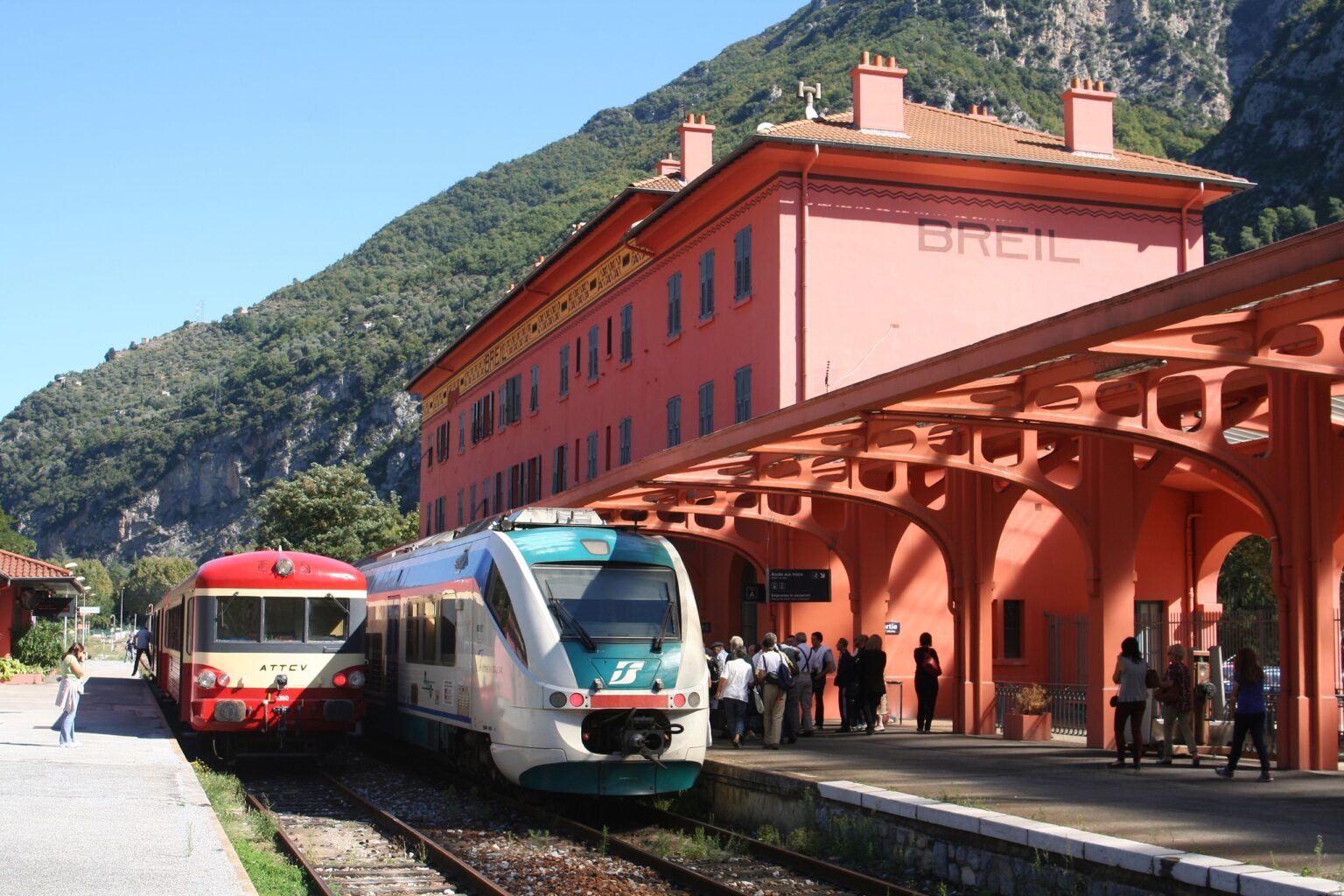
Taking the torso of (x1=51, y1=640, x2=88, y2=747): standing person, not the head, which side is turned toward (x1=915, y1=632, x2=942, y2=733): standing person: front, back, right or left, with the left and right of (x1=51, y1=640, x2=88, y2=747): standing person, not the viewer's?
front

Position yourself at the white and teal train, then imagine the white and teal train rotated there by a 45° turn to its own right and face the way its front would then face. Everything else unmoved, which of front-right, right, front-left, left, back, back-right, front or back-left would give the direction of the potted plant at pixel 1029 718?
back-left

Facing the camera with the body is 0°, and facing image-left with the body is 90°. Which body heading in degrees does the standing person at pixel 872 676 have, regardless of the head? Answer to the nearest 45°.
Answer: approximately 180°

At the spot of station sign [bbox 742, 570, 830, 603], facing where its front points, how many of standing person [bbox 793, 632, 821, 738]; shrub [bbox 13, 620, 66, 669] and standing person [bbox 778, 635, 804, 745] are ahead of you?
2

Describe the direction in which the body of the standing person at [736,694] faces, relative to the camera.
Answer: away from the camera

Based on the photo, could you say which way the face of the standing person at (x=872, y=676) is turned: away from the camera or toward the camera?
away from the camera
